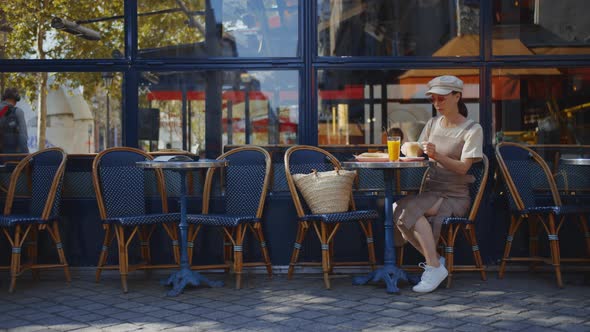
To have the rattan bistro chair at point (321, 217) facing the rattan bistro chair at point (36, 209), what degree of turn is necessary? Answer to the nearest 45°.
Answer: approximately 135° to its right

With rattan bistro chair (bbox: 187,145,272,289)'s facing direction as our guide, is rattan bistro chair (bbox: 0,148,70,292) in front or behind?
in front

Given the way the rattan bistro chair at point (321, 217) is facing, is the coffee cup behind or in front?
in front

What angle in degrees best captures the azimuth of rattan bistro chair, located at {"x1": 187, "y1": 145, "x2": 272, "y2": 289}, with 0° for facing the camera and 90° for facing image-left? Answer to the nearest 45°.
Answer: approximately 45°

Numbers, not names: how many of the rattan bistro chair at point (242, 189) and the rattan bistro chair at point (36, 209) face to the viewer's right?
0
